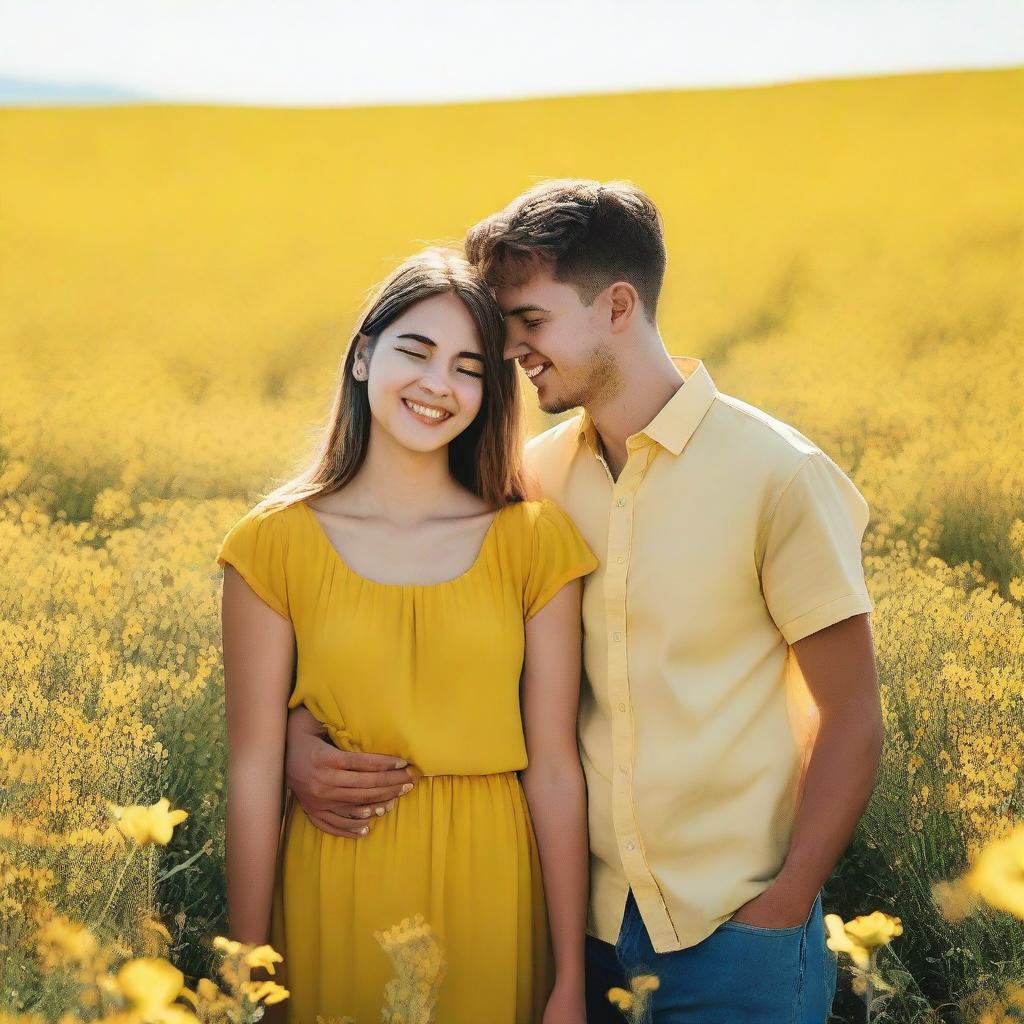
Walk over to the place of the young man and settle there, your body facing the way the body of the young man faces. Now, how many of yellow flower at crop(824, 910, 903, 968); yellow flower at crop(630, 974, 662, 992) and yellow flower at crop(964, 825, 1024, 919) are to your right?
0

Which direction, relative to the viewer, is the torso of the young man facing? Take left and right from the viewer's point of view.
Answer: facing the viewer and to the left of the viewer

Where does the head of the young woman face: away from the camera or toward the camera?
toward the camera

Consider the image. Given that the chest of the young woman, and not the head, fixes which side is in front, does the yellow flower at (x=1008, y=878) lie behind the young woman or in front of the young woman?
in front

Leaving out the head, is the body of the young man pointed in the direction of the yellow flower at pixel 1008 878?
no

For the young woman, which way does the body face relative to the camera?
toward the camera

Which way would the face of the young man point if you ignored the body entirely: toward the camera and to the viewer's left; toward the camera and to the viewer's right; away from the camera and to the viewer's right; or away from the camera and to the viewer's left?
toward the camera and to the viewer's left

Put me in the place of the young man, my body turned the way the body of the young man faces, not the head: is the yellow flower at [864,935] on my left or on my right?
on my left

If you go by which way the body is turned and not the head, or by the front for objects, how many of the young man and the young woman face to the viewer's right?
0
